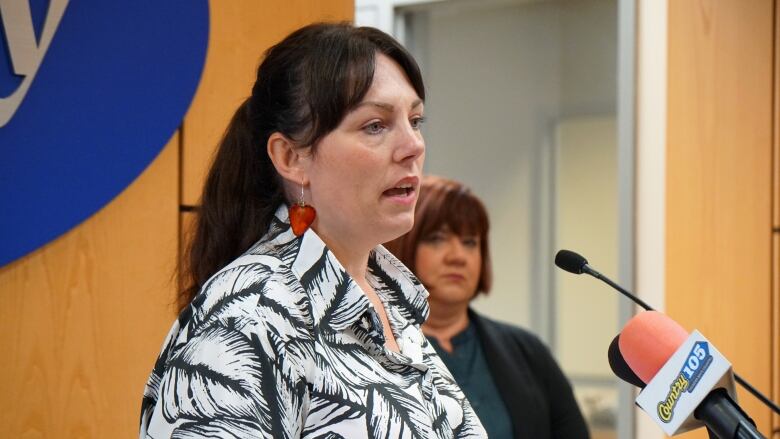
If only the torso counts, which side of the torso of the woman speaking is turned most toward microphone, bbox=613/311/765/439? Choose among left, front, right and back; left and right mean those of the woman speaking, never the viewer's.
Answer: front

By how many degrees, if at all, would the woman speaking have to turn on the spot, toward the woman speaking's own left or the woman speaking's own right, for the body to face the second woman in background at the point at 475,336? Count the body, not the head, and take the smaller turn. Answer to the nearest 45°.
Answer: approximately 135° to the woman speaking's own left

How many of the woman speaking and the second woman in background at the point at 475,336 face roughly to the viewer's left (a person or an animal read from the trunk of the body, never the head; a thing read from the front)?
0

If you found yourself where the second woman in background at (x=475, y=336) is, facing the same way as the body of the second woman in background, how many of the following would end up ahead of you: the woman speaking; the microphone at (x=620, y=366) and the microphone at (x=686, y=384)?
3

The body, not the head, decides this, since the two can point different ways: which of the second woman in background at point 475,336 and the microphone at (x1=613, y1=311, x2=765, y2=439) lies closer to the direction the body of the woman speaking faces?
the microphone

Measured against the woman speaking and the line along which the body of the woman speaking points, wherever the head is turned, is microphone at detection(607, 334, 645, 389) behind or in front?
in front

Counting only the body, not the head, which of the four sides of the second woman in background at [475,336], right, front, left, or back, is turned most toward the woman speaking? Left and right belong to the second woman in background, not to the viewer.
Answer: front

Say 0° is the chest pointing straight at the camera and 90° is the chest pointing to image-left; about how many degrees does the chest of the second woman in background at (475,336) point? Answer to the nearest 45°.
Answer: approximately 0°
